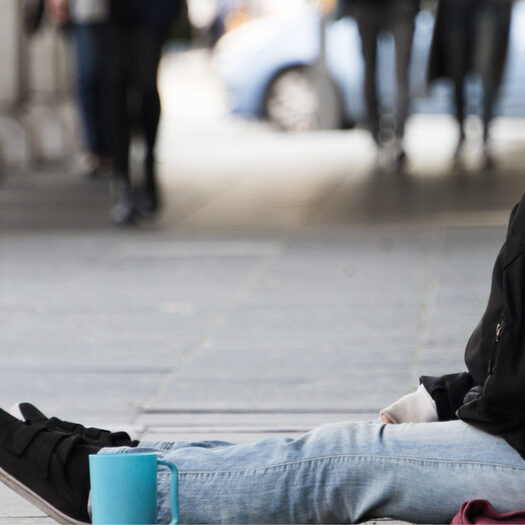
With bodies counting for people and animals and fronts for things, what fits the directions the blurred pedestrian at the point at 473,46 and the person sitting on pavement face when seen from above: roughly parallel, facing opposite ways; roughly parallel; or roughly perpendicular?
roughly perpendicular

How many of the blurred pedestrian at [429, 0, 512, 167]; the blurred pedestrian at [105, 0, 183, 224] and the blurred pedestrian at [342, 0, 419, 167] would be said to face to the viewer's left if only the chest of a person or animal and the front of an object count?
0

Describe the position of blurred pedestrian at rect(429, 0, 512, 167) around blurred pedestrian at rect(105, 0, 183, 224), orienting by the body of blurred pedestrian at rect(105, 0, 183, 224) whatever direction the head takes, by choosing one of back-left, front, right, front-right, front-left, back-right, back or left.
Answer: back-left

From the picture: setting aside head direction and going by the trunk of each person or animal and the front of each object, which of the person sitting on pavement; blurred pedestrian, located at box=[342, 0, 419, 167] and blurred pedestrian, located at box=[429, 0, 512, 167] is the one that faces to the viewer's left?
the person sitting on pavement

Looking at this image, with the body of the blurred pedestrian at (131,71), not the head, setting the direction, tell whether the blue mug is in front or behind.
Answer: in front

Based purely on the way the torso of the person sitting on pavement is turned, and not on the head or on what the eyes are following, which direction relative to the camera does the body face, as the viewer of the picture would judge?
to the viewer's left

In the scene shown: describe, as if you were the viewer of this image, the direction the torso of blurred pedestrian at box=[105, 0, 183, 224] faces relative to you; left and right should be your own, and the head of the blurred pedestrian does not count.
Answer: facing the viewer
